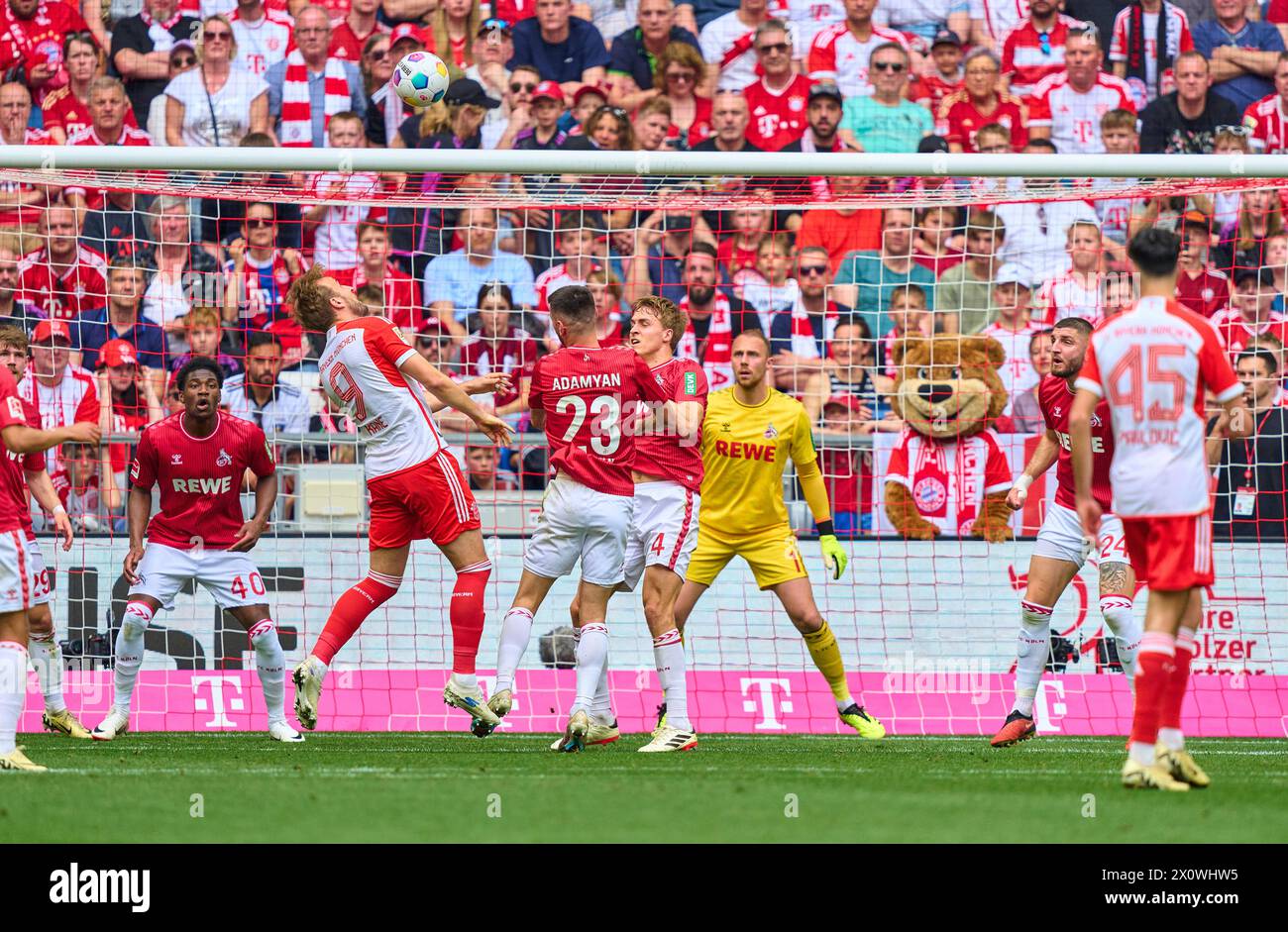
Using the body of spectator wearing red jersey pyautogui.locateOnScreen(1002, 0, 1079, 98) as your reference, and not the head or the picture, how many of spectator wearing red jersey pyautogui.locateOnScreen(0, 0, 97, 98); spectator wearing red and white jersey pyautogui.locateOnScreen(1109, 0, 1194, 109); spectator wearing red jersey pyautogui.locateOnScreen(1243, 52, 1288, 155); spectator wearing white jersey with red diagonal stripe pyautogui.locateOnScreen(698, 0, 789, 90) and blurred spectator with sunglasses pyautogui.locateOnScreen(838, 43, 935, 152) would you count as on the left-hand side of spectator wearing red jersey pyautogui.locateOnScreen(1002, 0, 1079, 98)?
2

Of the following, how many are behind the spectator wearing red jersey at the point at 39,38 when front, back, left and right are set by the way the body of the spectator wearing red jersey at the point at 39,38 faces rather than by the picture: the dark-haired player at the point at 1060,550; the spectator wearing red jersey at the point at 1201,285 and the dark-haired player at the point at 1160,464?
0

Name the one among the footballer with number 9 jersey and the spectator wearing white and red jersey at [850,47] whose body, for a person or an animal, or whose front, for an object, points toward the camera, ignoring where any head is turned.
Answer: the spectator wearing white and red jersey

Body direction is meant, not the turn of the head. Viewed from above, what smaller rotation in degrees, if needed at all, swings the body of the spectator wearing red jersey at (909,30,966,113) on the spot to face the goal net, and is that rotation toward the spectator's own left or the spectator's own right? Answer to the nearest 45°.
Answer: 0° — they already face it

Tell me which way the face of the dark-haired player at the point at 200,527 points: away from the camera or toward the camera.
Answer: toward the camera

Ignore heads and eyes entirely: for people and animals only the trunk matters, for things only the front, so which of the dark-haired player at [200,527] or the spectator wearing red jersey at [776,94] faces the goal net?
the spectator wearing red jersey

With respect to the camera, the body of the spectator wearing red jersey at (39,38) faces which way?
toward the camera

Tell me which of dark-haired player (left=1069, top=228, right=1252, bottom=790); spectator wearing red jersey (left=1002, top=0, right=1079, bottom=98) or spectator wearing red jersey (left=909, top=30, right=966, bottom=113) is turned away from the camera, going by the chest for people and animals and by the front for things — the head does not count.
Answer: the dark-haired player

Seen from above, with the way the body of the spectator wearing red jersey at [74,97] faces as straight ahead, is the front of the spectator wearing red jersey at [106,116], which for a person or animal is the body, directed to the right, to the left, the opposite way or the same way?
the same way

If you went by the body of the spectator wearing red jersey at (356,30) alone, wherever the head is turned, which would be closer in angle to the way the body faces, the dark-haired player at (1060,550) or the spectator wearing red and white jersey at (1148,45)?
the dark-haired player

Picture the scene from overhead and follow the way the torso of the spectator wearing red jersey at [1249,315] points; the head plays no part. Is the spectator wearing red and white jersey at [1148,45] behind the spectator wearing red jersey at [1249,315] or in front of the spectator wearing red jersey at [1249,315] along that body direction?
behind

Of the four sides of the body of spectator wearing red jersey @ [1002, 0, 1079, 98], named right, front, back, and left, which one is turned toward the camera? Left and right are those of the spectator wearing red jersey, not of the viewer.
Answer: front

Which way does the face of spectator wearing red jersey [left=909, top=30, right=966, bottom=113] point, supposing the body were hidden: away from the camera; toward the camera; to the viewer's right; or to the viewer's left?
toward the camera

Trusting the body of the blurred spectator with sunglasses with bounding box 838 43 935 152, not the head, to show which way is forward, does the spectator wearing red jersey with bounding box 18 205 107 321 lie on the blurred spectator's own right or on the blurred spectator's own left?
on the blurred spectator's own right

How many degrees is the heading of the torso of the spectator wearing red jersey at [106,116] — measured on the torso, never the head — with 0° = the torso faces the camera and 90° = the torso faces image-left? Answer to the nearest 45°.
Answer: approximately 0°

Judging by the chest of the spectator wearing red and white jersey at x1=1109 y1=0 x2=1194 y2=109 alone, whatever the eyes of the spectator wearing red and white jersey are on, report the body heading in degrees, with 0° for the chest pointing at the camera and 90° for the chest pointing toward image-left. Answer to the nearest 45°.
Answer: approximately 0°

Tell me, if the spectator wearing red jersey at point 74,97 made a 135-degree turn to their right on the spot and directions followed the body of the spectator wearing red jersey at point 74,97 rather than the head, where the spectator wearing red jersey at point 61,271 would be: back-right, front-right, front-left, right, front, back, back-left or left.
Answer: back-left

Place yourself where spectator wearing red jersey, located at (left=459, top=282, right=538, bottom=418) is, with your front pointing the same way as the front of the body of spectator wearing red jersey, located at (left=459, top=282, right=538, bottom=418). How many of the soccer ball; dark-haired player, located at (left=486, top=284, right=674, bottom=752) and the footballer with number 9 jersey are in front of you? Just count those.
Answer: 3

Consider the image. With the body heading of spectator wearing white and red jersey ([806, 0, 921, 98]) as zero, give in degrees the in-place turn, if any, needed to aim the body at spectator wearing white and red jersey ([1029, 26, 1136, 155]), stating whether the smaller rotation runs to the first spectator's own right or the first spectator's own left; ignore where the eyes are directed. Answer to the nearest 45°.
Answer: approximately 90° to the first spectator's own left

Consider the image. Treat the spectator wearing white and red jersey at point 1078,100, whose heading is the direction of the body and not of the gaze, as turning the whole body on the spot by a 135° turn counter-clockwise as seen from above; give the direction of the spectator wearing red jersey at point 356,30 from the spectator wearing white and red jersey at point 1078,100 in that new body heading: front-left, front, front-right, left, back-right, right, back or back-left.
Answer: back-left
